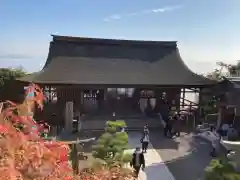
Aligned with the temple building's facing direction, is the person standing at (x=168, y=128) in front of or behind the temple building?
in front

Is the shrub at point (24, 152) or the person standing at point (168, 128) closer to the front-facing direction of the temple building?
the shrub

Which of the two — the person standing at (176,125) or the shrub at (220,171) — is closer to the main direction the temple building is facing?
the shrub

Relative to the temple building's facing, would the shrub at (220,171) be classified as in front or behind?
in front

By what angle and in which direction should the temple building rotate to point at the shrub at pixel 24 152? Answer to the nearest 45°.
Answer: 0° — it already faces it

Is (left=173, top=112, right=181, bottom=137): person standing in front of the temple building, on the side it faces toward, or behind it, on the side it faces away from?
in front

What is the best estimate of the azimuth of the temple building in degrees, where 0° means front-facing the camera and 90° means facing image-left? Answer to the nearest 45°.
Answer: approximately 0°

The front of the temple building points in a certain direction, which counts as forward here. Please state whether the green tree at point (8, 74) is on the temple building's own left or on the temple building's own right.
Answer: on the temple building's own right

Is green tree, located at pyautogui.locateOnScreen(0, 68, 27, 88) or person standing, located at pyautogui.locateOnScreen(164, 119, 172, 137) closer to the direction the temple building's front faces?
the person standing

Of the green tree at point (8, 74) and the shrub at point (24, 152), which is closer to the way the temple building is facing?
the shrub

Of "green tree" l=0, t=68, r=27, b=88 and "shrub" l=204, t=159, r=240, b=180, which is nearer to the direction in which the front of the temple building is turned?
the shrub
